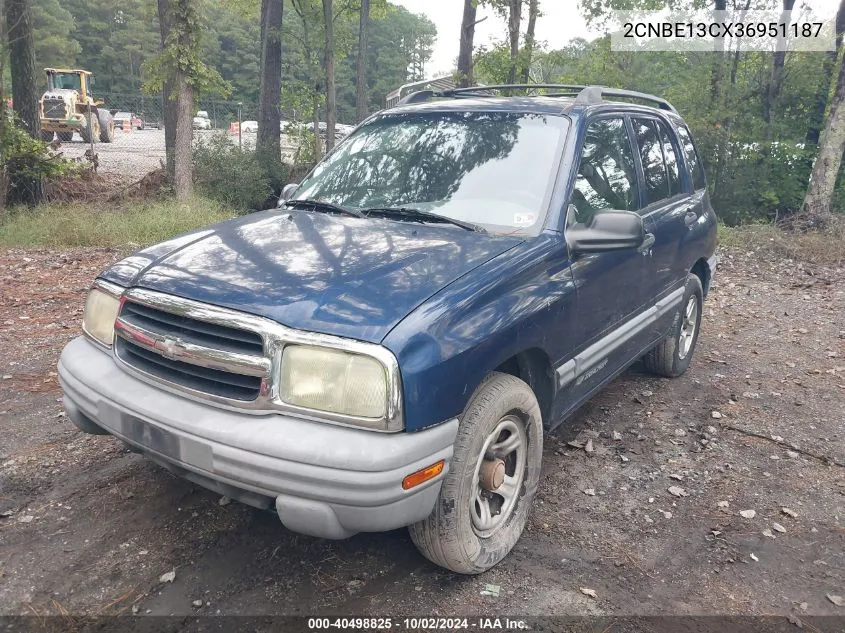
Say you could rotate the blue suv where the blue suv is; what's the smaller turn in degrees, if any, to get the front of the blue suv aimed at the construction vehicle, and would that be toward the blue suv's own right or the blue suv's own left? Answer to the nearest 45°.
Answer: approximately 90° to the blue suv's own right

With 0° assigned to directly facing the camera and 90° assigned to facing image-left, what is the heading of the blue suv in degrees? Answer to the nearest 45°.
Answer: approximately 45°

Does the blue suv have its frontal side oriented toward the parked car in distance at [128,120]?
no
